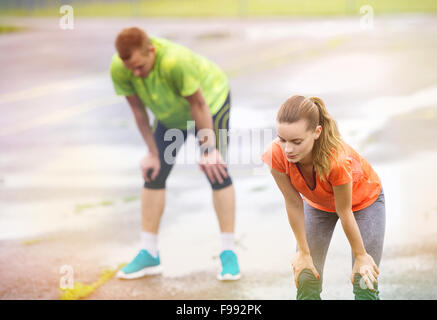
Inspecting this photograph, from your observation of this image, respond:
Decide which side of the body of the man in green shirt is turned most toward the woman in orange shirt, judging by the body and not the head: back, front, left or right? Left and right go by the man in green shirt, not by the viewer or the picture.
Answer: left

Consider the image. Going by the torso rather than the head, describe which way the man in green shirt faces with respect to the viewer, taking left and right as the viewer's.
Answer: facing the viewer and to the left of the viewer

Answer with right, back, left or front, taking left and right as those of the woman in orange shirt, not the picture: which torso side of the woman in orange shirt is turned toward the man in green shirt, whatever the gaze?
right

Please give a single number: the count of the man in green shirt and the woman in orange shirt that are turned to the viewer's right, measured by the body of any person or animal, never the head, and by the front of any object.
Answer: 0

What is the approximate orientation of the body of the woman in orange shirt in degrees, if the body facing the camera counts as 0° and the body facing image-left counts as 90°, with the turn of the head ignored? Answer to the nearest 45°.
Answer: approximately 45°

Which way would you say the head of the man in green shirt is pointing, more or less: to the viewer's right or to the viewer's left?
to the viewer's left
